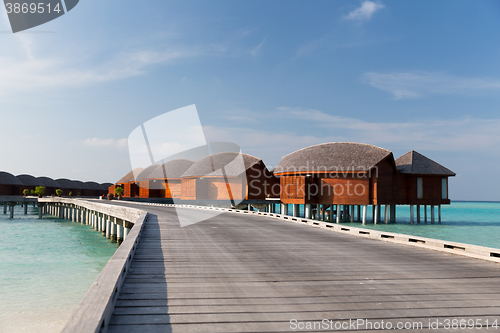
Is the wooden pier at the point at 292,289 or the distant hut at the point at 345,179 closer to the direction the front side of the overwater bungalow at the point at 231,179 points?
the wooden pier

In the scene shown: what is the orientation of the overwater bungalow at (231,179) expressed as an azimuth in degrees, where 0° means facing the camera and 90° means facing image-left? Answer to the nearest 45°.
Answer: approximately 45°

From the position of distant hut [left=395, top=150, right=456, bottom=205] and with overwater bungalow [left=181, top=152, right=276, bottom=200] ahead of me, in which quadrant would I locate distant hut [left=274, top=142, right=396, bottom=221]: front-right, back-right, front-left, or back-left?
front-left

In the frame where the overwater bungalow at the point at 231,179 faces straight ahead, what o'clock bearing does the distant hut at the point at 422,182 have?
The distant hut is roughly at 8 o'clock from the overwater bungalow.

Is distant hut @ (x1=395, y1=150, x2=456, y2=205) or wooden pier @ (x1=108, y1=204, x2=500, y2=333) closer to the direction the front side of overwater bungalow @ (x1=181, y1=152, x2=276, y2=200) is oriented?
the wooden pier

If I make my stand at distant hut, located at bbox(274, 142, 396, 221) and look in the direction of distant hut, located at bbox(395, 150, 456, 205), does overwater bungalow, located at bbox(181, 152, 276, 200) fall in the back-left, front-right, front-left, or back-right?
back-left

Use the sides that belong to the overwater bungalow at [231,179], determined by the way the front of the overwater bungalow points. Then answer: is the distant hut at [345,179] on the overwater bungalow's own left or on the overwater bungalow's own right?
on the overwater bungalow's own left
